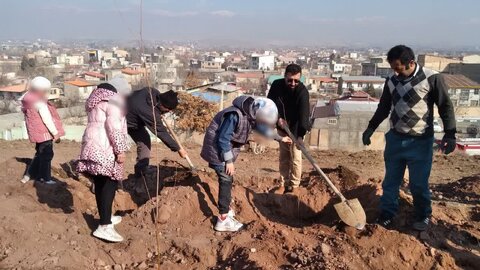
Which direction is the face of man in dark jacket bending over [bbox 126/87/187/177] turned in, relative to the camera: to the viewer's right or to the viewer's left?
to the viewer's right

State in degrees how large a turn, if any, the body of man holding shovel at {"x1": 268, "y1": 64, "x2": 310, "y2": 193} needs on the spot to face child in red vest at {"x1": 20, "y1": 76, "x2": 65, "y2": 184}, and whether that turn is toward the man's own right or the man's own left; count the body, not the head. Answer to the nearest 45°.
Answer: approximately 90° to the man's own right

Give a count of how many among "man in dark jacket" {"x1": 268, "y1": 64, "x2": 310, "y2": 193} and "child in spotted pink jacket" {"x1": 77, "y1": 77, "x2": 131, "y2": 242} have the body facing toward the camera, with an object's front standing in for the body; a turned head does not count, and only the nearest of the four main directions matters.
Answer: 1

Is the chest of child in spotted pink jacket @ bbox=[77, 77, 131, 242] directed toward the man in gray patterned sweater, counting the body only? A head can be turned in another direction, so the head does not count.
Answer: yes

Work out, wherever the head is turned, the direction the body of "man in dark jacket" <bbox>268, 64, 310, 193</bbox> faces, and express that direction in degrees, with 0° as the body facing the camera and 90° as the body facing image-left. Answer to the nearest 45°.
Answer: approximately 0°

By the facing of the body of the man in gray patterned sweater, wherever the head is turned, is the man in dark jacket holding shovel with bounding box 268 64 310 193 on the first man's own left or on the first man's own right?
on the first man's own right

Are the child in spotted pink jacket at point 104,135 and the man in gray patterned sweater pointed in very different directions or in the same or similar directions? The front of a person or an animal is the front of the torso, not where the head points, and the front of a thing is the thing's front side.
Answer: very different directions

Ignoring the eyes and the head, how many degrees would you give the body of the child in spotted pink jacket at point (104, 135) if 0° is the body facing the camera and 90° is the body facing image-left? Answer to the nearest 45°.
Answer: approximately 270°
